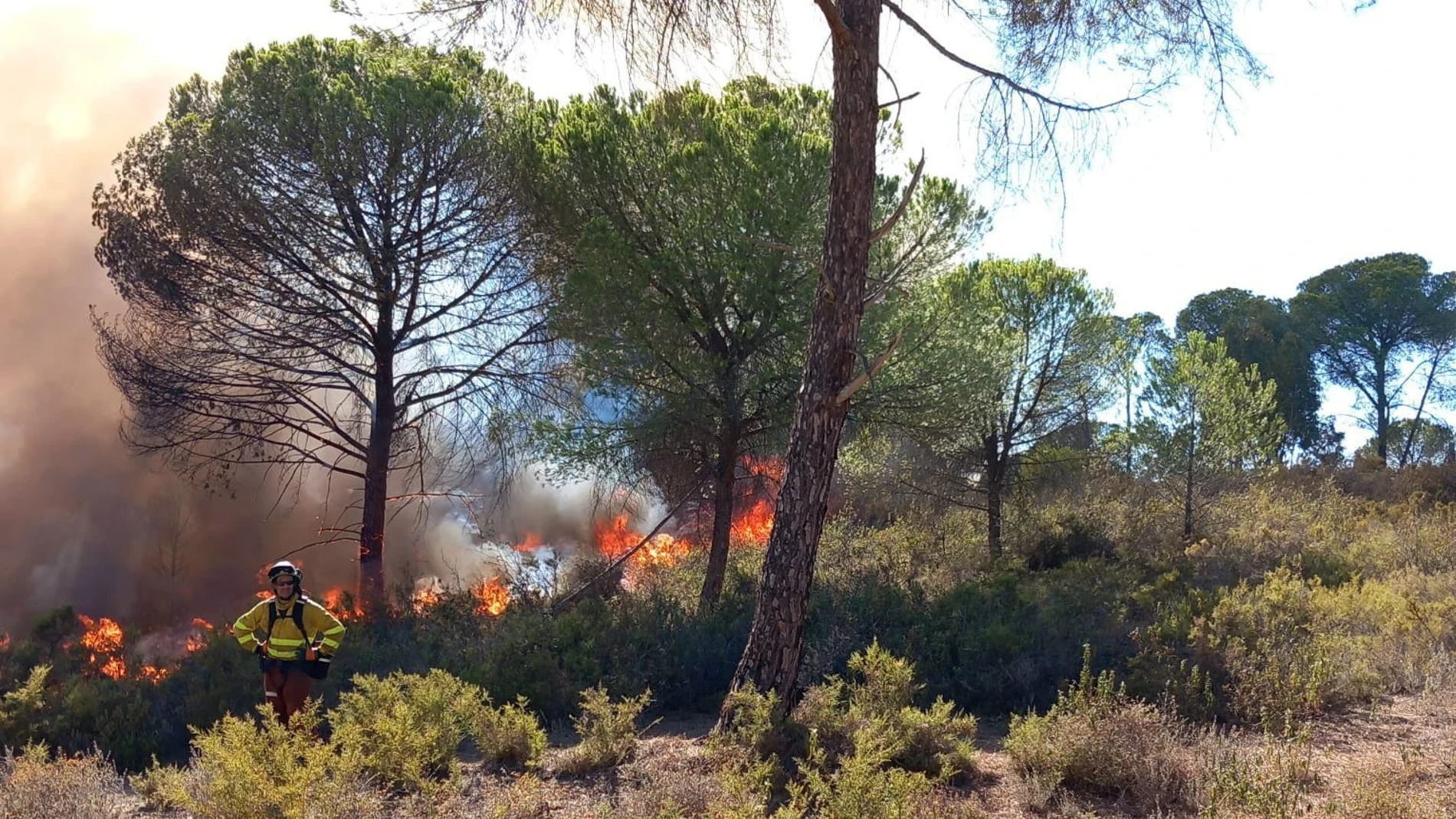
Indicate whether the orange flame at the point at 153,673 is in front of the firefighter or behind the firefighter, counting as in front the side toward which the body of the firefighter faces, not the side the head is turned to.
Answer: behind

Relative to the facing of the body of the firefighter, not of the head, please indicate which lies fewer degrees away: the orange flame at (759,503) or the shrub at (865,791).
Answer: the shrub

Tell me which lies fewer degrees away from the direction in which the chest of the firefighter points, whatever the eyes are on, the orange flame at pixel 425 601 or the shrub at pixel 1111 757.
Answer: the shrub

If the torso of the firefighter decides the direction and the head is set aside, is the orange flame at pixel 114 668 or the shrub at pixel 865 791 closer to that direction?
the shrub

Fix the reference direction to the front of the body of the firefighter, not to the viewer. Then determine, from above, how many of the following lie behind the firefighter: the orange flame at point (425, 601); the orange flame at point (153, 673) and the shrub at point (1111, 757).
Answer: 2

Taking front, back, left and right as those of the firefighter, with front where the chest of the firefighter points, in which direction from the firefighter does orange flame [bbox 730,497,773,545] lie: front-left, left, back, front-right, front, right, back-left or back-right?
back-left

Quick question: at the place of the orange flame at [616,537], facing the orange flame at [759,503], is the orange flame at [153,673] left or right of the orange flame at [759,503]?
right

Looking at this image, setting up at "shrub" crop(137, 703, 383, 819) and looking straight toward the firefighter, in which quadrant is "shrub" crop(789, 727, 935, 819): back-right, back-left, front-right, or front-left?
back-right

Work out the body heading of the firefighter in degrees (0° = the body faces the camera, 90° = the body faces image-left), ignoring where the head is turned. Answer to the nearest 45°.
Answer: approximately 0°

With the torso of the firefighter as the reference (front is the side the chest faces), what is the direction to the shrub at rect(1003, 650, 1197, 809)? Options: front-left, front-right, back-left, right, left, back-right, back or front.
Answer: front-left

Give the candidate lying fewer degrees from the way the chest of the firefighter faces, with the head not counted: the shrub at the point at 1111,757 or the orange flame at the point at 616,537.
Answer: the shrub
